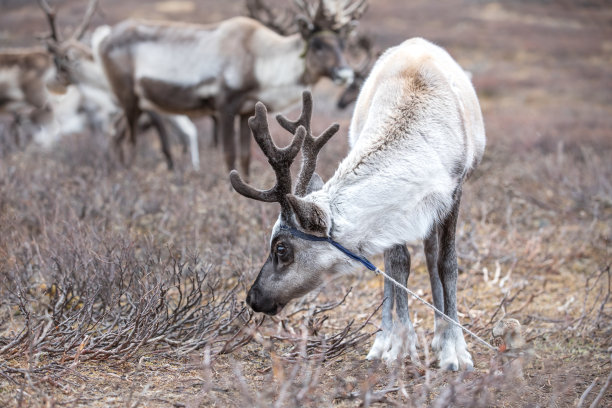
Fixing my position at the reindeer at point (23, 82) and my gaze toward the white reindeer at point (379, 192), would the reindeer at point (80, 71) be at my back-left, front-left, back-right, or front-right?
front-left

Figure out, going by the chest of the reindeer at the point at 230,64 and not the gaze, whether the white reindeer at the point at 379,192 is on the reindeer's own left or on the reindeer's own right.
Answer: on the reindeer's own right

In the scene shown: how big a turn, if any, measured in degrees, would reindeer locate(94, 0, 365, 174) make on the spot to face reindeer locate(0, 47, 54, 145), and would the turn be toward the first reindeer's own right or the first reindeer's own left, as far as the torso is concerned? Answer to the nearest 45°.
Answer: approximately 135° to the first reindeer's own left

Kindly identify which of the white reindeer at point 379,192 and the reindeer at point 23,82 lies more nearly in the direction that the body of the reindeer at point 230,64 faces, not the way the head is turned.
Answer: the white reindeer

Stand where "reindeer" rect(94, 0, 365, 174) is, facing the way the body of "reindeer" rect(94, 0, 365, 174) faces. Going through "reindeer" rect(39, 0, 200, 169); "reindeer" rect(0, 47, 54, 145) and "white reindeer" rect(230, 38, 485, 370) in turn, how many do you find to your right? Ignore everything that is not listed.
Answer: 1

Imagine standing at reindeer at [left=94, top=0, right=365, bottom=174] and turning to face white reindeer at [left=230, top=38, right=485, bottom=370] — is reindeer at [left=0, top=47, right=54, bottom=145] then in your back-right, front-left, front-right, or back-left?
back-right

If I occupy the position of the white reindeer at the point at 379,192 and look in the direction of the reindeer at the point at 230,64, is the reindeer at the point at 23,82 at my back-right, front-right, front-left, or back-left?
front-left

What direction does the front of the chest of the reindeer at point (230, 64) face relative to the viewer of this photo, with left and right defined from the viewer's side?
facing to the right of the viewer
